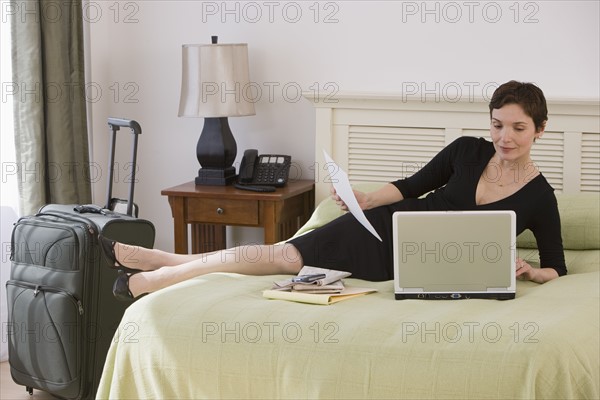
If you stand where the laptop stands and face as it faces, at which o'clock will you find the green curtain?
The green curtain is roughly at 10 o'clock from the laptop.

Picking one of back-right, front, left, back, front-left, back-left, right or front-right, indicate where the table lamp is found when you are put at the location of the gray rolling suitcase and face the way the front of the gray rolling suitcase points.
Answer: back

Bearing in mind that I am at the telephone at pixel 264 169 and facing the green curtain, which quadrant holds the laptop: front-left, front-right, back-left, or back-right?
back-left

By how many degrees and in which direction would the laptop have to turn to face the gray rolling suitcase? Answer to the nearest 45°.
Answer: approximately 90° to its left

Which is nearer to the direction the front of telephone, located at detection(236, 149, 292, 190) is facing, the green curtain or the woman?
the woman

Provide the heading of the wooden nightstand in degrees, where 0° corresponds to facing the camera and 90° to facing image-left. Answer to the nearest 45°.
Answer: approximately 0°

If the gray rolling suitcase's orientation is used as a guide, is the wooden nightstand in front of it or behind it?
behind

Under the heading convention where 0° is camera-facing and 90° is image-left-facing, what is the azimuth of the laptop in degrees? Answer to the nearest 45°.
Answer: approximately 180°

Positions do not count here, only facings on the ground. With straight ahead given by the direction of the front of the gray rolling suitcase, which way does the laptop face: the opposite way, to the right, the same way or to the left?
the opposite way
